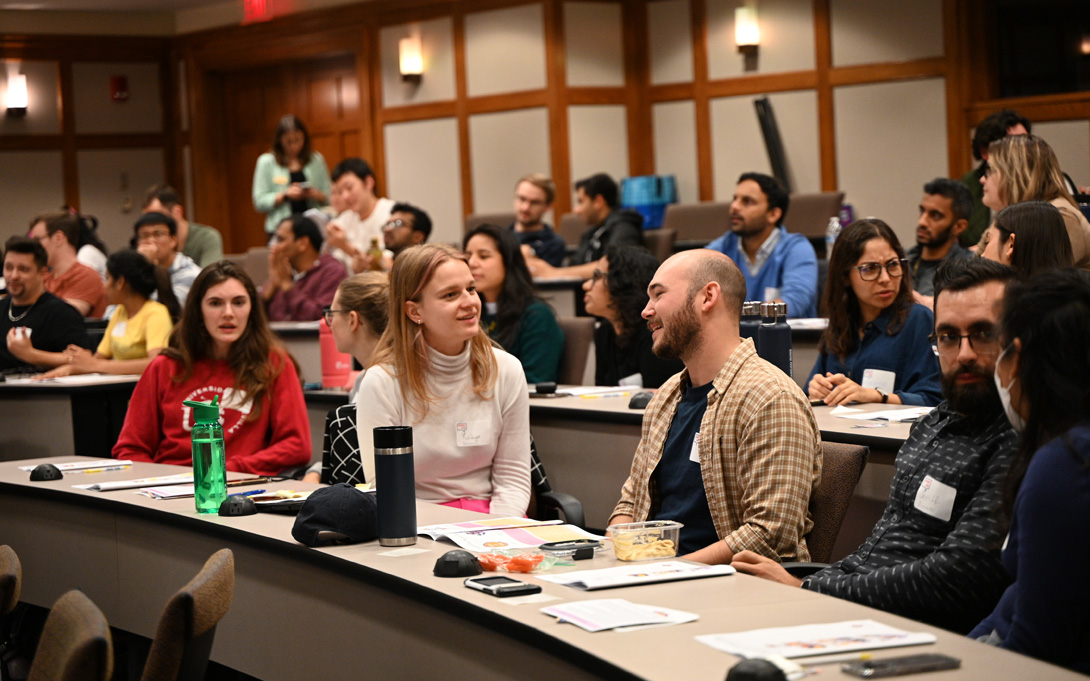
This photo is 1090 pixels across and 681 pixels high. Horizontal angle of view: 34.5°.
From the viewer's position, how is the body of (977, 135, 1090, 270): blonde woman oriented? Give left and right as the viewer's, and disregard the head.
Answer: facing to the left of the viewer

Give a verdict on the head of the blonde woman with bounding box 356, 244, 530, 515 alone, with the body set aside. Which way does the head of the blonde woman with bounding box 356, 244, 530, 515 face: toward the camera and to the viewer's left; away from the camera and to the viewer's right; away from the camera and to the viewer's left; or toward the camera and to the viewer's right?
toward the camera and to the viewer's right

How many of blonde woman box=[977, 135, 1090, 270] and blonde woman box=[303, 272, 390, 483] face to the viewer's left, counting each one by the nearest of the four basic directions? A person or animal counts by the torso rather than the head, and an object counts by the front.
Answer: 2

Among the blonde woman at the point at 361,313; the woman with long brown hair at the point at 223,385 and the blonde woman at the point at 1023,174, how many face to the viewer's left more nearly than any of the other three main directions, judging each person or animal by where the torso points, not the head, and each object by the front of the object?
2

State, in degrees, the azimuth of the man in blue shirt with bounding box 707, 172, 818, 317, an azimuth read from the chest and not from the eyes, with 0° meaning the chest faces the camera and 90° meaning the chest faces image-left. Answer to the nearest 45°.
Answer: approximately 45°

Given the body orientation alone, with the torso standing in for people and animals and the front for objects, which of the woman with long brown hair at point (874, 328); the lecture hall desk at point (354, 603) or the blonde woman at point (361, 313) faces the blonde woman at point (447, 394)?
the woman with long brown hair

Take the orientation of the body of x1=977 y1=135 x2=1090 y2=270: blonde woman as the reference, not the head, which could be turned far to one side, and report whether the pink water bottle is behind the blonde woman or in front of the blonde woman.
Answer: in front

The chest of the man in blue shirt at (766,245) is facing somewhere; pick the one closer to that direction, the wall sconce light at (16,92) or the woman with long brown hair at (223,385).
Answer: the woman with long brown hair

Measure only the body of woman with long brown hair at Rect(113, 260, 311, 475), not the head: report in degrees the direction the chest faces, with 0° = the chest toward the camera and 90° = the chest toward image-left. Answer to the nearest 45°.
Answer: approximately 0°

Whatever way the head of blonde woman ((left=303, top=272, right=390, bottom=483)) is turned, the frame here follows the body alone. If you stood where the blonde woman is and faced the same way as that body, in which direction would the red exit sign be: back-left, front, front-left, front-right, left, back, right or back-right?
right

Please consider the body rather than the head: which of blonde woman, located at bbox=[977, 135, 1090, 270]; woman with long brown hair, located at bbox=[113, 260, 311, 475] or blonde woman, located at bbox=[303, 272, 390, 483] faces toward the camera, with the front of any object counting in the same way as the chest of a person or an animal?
the woman with long brown hair
